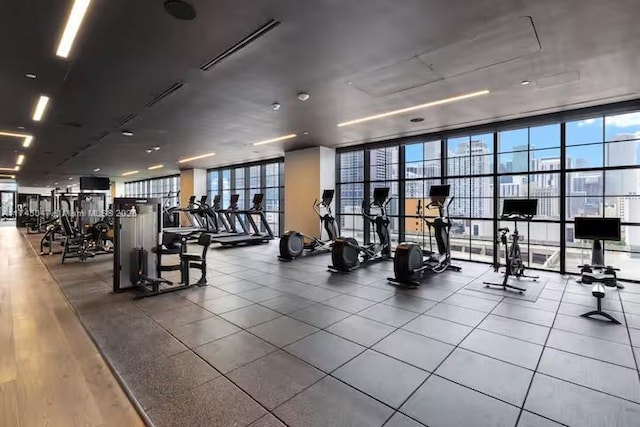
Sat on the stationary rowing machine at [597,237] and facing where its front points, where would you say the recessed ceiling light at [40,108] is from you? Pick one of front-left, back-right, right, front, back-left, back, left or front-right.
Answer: back-left

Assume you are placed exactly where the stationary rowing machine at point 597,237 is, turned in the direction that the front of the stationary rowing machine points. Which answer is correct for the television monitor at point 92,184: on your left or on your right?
on your left

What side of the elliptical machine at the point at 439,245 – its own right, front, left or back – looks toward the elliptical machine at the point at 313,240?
left

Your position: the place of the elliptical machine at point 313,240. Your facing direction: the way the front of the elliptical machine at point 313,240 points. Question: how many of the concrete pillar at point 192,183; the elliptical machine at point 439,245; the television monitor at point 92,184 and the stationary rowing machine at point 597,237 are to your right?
2

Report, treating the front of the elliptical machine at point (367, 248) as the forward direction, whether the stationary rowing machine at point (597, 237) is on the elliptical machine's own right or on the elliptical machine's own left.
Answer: on the elliptical machine's own right

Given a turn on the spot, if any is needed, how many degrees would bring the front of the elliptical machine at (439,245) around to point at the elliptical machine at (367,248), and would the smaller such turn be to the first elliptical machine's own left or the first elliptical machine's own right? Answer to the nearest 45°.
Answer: approximately 135° to the first elliptical machine's own left

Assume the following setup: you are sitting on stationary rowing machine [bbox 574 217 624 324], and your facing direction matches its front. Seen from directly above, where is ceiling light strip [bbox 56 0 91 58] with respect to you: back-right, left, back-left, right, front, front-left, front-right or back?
back-left

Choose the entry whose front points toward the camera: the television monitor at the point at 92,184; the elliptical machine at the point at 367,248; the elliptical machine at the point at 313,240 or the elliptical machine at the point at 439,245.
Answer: the television monitor

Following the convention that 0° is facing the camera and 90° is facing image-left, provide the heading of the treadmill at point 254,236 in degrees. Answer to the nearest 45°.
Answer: approximately 225°

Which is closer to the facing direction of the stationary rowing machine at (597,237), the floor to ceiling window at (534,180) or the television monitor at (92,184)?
the floor to ceiling window

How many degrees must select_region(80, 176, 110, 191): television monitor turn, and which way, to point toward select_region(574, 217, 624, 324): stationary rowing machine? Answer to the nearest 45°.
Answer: approximately 45° to its left

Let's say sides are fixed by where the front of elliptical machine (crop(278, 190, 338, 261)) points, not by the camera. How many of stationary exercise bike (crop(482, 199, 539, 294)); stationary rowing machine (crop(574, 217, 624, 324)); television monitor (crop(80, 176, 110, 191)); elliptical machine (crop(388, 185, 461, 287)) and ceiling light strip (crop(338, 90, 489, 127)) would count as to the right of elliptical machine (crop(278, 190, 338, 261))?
4

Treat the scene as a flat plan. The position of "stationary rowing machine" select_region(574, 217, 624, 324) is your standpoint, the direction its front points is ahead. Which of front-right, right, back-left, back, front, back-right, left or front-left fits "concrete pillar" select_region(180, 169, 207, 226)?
left

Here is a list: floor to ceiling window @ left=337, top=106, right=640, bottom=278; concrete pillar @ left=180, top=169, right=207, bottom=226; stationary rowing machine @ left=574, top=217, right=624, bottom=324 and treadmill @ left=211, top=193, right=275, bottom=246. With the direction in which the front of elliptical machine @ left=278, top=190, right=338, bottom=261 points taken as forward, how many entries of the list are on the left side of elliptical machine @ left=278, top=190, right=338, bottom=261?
2

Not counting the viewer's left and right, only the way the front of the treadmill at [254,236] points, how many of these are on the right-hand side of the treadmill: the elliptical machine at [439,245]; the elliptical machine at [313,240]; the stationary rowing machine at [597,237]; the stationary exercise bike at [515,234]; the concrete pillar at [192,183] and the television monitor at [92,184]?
4

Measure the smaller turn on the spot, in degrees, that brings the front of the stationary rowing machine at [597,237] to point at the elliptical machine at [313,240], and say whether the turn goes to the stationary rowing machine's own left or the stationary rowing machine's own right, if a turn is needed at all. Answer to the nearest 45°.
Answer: approximately 90° to the stationary rowing machine's own left
